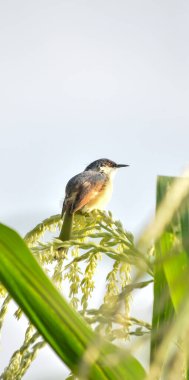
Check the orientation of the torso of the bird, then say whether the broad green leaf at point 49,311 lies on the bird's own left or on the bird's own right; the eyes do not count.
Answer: on the bird's own right

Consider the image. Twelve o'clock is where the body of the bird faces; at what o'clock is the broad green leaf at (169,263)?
The broad green leaf is roughly at 3 o'clock from the bird.

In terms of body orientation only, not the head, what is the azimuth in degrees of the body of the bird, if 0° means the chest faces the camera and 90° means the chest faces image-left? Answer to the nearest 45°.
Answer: approximately 270°
